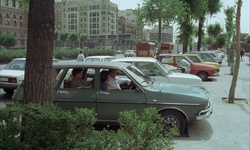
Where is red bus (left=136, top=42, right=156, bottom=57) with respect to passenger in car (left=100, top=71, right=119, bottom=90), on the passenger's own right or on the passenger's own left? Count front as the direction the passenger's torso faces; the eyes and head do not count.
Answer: on the passenger's own left

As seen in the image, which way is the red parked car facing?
to the viewer's right

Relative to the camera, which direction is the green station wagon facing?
to the viewer's right

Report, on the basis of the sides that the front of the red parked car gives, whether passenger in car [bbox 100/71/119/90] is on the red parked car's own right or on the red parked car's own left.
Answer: on the red parked car's own right

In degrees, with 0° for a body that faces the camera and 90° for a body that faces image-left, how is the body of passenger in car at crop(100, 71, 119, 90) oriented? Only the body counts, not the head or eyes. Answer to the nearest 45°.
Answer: approximately 270°

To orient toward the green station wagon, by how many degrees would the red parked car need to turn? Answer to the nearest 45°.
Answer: approximately 90° to its right

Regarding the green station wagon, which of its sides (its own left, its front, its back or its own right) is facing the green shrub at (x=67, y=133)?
right

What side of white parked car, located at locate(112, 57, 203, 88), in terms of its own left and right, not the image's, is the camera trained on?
right

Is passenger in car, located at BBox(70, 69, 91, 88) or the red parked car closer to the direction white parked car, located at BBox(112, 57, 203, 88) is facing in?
the red parked car

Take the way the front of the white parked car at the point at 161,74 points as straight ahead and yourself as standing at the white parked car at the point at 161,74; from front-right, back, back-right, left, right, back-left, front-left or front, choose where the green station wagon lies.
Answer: right

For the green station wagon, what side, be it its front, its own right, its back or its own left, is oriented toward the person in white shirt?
left

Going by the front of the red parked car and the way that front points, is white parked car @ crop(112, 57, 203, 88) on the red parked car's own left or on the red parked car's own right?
on the red parked car's own right
